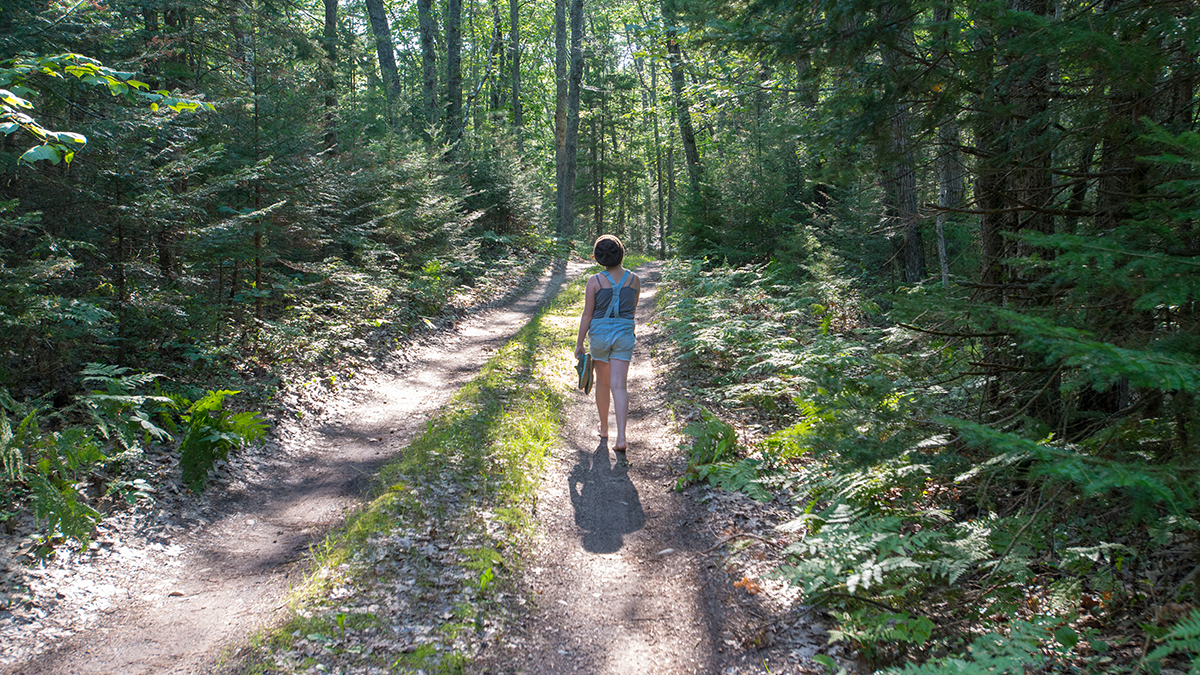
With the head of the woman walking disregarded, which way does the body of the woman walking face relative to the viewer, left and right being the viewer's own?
facing away from the viewer

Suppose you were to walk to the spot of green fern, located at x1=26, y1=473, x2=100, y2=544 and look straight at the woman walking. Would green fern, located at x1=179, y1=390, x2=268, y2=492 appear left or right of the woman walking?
left

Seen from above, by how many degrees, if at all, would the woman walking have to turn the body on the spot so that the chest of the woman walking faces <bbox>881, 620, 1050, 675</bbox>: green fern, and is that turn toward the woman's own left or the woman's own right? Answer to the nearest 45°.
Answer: approximately 180°

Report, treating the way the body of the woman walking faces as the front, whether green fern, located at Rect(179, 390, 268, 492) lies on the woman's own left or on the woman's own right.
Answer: on the woman's own left

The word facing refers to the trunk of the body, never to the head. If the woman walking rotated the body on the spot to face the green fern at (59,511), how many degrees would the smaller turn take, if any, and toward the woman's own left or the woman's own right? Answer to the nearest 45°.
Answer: approximately 135° to the woman's own left

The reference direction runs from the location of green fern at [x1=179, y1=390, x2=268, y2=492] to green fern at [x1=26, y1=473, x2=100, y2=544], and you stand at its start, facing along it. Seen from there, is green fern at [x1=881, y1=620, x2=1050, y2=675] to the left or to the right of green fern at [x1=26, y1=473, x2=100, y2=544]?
left

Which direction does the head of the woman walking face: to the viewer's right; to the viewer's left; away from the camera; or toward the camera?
away from the camera
